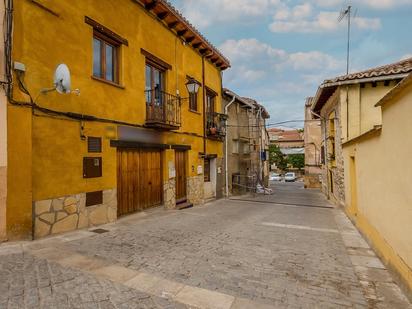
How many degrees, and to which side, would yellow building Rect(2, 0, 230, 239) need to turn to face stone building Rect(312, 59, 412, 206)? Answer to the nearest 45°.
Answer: approximately 45° to its left

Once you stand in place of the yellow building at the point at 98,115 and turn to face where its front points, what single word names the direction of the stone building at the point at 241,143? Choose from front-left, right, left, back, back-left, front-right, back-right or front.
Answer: left

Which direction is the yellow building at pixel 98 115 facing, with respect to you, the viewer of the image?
facing the viewer and to the right of the viewer

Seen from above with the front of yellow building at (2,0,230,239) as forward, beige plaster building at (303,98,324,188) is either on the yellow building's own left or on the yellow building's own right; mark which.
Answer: on the yellow building's own left

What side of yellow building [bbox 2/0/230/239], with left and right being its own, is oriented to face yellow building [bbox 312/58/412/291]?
front
